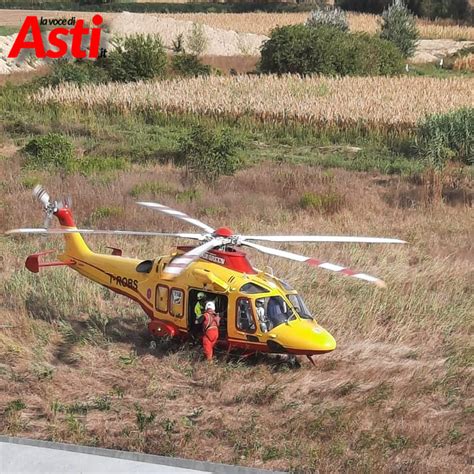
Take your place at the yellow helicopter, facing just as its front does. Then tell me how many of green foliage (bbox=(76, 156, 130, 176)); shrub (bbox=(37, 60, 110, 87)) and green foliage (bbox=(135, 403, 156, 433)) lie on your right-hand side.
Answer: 1

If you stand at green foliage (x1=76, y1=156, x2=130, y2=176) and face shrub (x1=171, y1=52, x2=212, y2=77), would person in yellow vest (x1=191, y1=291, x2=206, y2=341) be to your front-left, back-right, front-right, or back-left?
back-right

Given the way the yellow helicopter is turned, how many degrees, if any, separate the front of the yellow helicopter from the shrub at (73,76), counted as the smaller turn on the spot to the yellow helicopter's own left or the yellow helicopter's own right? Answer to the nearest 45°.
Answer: approximately 135° to the yellow helicopter's own left

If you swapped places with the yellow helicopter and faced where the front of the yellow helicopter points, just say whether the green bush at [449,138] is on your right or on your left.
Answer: on your left

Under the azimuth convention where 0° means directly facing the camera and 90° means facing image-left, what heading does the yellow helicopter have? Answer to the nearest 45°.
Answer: approximately 315°

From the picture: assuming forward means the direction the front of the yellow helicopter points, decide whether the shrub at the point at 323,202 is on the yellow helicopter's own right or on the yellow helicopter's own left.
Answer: on the yellow helicopter's own left

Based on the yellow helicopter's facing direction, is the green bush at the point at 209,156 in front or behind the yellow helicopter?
behind

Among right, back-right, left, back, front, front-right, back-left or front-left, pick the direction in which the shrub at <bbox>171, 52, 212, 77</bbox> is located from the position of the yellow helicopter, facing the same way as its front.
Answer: back-left

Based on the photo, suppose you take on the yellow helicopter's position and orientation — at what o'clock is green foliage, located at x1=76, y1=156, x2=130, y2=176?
The green foliage is roughly at 7 o'clock from the yellow helicopter.

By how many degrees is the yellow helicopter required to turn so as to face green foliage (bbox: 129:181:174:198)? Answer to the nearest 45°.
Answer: approximately 135° to its left

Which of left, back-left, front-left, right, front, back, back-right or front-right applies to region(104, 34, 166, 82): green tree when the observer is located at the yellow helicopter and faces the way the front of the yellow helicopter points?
back-left

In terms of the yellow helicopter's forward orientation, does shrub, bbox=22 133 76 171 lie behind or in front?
behind

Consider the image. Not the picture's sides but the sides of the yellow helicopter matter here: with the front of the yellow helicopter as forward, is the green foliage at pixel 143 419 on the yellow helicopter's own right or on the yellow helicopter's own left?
on the yellow helicopter's own right

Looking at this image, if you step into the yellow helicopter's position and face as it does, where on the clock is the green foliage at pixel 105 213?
The green foliage is roughly at 7 o'clock from the yellow helicopter.
